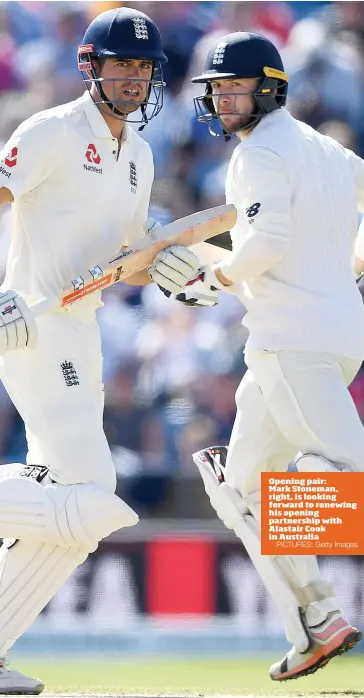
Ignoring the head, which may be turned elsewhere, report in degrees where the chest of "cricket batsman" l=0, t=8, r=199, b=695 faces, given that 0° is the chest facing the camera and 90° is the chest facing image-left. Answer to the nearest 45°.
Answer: approximately 315°
